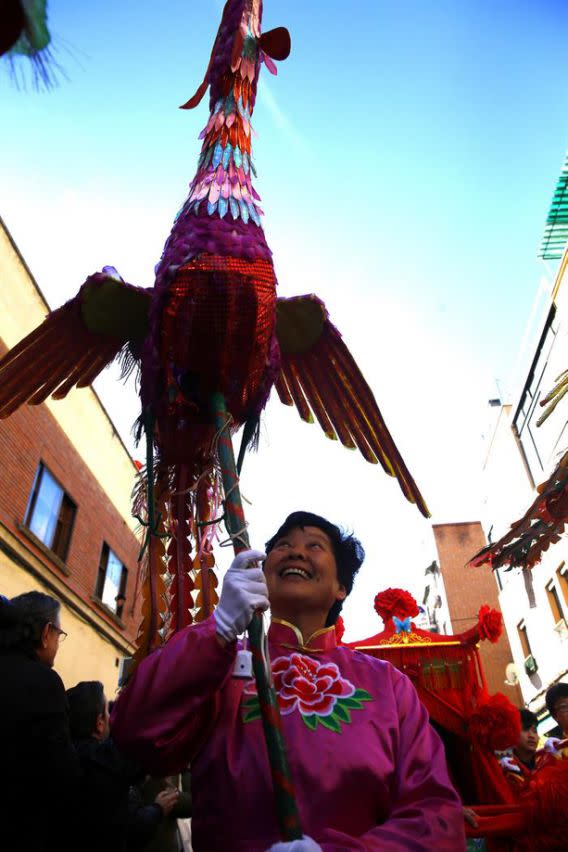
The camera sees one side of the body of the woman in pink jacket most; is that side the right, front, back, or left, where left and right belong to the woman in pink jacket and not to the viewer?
front

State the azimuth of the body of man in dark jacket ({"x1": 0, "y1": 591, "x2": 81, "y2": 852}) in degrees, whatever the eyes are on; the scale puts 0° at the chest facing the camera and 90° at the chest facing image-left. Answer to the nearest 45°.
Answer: approximately 225°

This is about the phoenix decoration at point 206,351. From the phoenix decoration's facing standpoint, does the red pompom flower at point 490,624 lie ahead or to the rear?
to the rear

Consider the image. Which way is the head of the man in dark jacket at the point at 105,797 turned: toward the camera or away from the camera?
away from the camera

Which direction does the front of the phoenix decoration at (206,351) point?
toward the camera

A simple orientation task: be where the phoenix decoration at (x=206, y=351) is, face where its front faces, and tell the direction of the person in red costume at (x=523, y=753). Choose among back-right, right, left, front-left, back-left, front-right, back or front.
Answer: back-left

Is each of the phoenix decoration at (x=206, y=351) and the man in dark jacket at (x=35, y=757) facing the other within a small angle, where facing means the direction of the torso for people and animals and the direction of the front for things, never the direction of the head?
no

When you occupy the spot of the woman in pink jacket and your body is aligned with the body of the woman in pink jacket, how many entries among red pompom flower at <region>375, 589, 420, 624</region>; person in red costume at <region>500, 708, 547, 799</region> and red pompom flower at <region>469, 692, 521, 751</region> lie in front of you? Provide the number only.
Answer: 0

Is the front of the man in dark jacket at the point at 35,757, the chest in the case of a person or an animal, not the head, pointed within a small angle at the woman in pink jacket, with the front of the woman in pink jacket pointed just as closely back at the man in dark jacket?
no

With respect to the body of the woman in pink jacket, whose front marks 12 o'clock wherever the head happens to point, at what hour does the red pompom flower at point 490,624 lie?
The red pompom flower is roughly at 7 o'clock from the woman in pink jacket.

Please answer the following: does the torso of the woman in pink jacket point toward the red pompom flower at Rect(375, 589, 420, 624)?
no

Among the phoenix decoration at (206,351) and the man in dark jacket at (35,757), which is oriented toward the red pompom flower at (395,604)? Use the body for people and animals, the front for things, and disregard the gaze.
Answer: the man in dark jacket

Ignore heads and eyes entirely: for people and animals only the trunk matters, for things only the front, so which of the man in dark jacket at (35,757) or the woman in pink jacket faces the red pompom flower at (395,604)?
the man in dark jacket

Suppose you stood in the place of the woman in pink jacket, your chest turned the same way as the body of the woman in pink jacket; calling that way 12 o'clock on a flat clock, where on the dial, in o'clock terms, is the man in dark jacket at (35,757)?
The man in dark jacket is roughly at 4 o'clock from the woman in pink jacket.

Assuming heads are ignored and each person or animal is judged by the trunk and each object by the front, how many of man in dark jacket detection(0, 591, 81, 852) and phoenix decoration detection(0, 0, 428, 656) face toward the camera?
1

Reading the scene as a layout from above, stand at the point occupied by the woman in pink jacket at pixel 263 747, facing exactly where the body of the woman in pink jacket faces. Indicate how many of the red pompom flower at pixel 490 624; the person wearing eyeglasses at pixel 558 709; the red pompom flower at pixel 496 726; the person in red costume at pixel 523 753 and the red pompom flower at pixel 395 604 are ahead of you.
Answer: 0

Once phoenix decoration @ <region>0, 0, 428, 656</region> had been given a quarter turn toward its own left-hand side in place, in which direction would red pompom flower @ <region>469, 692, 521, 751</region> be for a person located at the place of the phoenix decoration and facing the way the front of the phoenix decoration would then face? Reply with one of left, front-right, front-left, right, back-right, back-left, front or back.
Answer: front-left

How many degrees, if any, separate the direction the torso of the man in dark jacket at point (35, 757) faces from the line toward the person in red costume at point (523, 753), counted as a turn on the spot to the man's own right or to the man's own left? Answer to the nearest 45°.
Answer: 0° — they already face them

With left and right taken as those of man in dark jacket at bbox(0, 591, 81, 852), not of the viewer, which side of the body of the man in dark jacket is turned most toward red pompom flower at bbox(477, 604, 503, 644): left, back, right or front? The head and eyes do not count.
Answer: front
